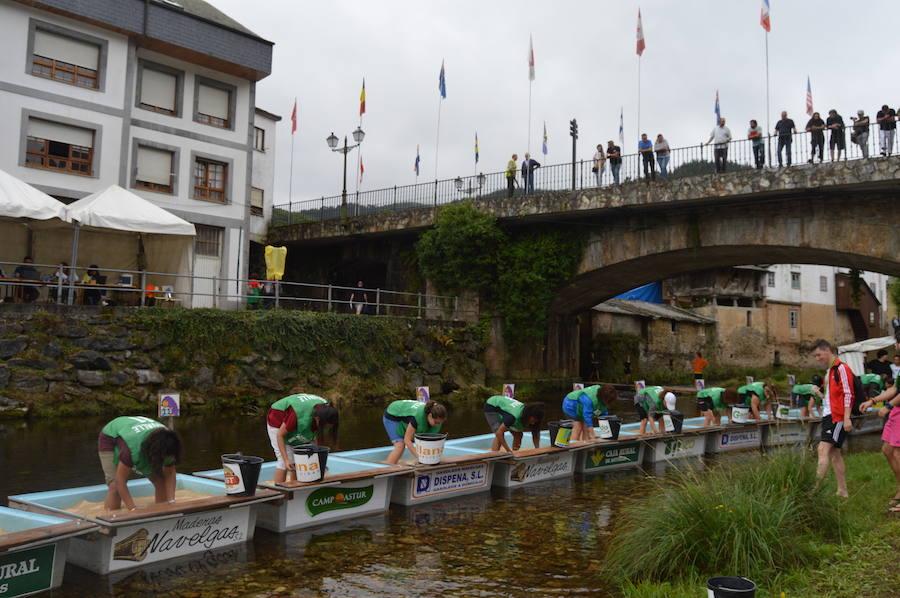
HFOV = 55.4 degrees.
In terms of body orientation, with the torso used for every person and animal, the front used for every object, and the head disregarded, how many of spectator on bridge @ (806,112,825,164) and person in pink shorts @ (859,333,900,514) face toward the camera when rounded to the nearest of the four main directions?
1

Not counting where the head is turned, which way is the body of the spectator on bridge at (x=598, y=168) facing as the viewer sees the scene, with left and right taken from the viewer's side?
facing the viewer

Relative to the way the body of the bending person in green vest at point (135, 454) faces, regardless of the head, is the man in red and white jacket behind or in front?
in front

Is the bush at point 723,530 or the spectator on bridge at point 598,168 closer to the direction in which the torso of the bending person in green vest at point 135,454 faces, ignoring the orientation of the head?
the bush

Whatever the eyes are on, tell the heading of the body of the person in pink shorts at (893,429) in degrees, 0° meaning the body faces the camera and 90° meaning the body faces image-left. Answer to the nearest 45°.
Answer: approximately 90°

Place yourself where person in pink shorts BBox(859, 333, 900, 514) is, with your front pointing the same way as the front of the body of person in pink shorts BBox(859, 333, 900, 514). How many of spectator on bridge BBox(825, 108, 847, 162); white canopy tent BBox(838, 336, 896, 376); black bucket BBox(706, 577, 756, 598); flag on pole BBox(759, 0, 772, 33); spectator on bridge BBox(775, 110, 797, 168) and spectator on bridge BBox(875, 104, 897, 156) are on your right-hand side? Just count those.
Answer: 5

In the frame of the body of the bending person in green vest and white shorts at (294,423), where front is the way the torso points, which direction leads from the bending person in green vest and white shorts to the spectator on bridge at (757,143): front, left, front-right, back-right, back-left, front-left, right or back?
left

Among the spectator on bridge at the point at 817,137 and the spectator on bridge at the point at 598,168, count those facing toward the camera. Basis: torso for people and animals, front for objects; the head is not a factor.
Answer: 2

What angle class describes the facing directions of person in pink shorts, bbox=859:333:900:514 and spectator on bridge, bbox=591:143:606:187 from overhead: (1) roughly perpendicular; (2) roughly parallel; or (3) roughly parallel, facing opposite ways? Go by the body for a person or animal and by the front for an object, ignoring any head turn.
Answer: roughly perpendicular

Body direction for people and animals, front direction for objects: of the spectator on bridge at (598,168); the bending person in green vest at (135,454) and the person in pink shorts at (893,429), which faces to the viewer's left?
the person in pink shorts at (893,429)

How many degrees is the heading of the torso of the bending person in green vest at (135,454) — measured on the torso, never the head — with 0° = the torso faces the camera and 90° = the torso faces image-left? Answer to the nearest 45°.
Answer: approximately 315°

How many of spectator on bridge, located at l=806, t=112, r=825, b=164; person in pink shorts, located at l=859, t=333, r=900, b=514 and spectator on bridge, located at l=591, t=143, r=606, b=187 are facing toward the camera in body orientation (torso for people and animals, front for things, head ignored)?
2
